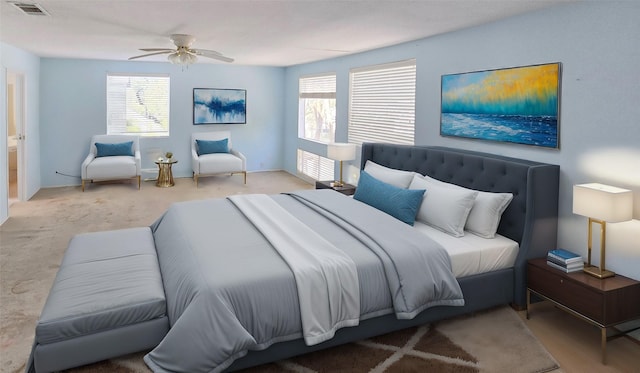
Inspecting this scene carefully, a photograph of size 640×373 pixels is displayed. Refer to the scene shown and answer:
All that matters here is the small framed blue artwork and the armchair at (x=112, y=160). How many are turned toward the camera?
2

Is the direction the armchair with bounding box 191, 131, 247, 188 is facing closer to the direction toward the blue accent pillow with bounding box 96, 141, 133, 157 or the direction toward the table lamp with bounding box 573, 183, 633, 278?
the table lamp

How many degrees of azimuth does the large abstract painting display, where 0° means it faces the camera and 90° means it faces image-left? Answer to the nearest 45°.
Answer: approximately 45°

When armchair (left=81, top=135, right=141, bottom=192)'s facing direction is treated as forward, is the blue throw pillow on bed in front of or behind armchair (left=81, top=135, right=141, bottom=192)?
in front

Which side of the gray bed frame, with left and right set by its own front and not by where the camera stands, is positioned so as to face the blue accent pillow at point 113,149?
right

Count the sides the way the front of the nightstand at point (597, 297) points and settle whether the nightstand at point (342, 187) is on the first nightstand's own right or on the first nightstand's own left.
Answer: on the first nightstand's own right
